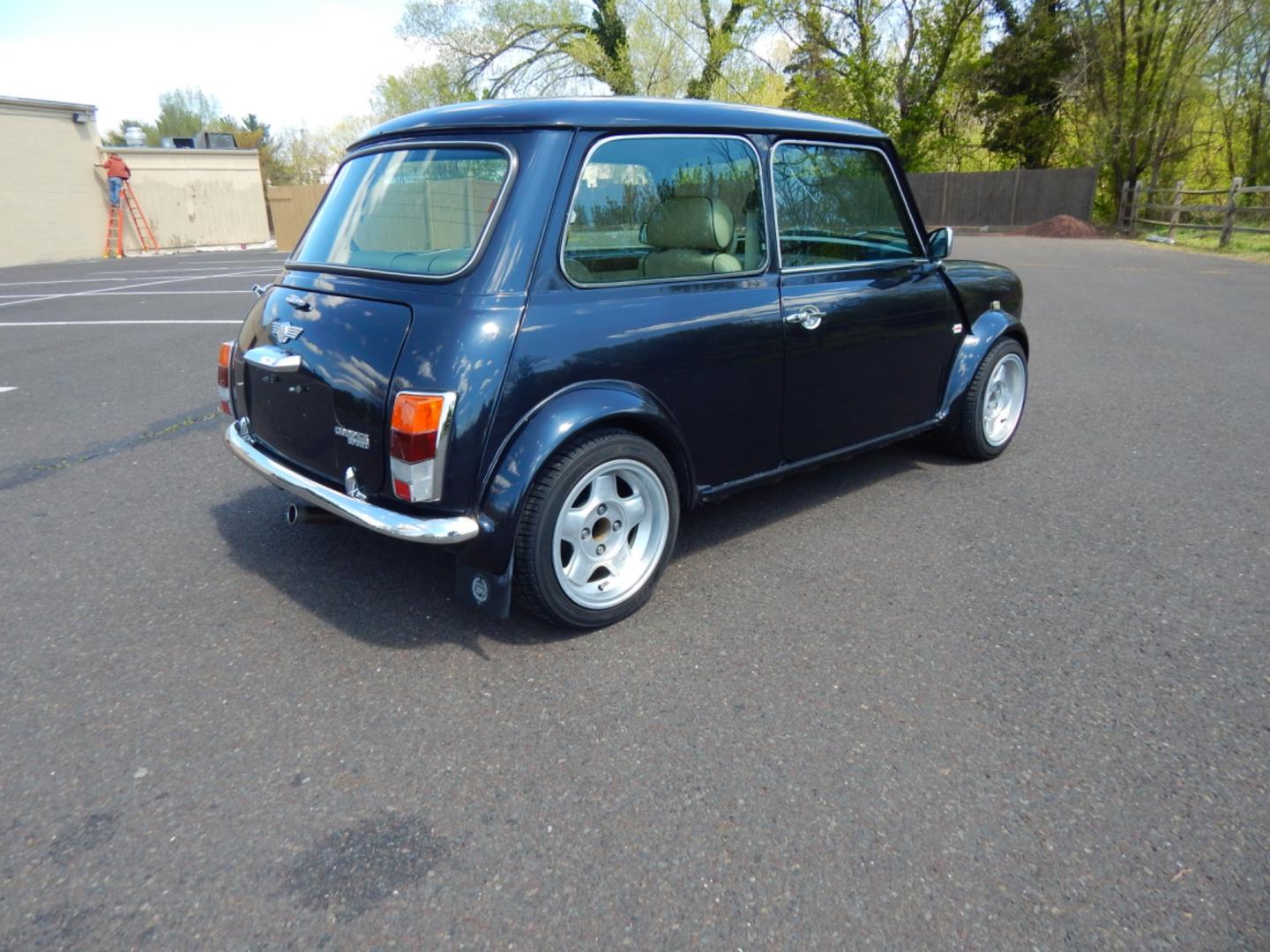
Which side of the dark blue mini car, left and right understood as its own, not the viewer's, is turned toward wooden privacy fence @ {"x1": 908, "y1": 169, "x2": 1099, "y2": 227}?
front

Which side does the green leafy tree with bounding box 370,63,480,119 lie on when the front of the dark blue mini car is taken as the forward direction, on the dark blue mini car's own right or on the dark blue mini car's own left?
on the dark blue mini car's own left

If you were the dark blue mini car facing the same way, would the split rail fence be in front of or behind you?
in front

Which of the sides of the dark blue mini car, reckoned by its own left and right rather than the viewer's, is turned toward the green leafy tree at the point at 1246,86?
front

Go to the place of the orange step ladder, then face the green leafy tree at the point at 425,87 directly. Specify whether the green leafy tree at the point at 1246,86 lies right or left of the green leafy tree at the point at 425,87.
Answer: right

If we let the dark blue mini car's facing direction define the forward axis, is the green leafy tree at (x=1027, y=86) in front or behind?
in front

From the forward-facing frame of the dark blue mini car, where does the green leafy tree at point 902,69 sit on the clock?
The green leafy tree is roughly at 11 o'clock from the dark blue mini car.

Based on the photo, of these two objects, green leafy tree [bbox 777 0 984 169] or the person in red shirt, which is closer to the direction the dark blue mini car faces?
the green leafy tree

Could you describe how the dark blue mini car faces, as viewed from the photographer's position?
facing away from the viewer and to the right of the viewer

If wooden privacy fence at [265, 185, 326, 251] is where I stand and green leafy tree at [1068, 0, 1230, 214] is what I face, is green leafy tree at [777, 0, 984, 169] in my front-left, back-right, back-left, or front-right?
front-left

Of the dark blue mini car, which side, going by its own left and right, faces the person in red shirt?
left

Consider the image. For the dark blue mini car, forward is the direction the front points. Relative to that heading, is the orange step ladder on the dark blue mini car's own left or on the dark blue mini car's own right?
on the dark blue mini car's own left

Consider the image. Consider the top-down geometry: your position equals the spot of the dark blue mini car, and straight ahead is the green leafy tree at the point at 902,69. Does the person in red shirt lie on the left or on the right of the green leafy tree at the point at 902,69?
left

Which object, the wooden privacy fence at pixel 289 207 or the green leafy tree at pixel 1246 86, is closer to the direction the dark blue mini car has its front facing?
the green leafy tree

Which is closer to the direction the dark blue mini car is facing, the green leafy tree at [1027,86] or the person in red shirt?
the green leafy tree
